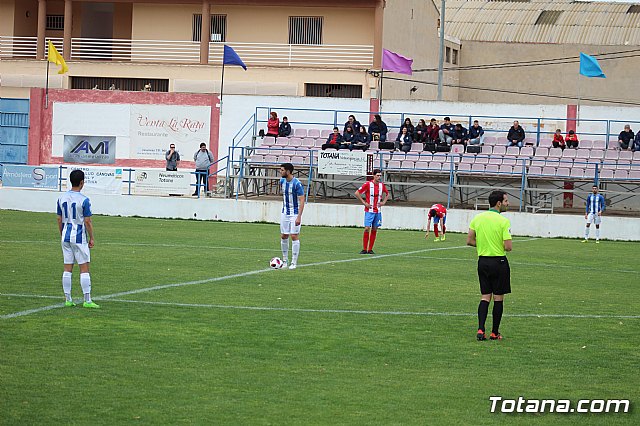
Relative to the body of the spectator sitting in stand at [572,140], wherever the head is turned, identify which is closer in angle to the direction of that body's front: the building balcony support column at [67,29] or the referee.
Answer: the referee

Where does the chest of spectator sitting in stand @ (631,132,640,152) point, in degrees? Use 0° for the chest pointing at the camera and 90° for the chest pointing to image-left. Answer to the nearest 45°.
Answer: approximately 45°

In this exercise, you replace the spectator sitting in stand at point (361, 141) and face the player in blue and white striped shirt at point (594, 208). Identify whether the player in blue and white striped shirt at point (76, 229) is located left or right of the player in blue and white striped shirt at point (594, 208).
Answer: right

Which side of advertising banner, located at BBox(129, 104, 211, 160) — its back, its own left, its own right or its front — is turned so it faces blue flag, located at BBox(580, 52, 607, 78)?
left

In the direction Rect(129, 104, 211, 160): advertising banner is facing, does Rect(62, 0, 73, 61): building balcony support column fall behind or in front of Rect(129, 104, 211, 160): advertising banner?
behind

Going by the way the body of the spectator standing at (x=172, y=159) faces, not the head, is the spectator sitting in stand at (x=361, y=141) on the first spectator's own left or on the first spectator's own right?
on the first spectator's own left

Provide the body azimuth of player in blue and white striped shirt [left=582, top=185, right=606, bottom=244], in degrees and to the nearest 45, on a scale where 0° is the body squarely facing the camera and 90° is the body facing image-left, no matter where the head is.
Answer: approximately 0°

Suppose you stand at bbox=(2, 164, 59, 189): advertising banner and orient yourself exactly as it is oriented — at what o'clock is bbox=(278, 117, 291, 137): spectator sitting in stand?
The spectator sitting in stand is roughly at 9 o'clock from the advertising banner.

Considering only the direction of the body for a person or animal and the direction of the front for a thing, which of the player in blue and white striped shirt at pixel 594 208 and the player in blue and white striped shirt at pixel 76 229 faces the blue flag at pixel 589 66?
the player in blue and white striped shirt at pixel 76 229

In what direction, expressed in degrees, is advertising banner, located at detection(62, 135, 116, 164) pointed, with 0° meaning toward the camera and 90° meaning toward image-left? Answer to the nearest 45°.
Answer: approximately 0°
